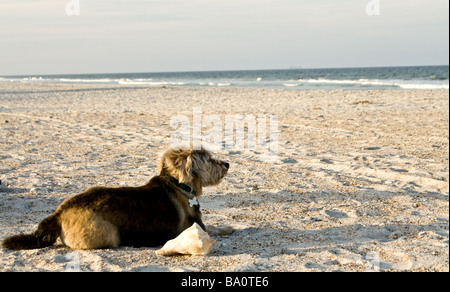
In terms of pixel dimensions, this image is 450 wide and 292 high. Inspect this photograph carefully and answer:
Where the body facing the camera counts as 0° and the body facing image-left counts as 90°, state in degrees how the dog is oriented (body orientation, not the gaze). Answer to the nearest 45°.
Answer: approximately 270°

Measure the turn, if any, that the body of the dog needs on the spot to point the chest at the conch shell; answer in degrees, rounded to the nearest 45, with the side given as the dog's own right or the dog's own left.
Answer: approximately 45° to the dog's own right
